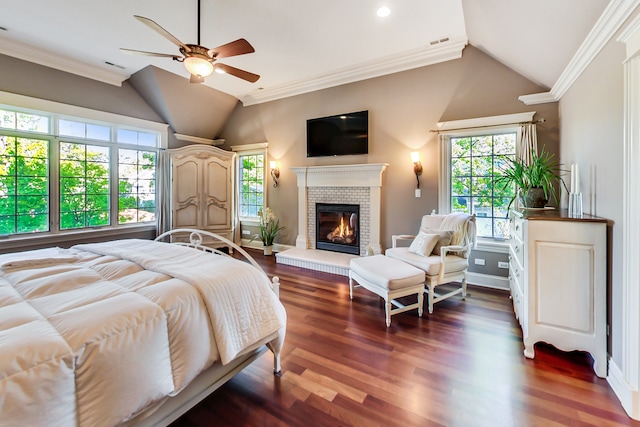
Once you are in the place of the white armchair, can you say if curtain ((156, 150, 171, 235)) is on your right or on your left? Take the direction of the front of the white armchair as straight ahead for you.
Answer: on your right

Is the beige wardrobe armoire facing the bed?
yes

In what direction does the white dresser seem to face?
to the viewer's left

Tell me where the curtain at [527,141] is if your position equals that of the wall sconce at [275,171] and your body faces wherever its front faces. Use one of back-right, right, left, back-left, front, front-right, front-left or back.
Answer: left

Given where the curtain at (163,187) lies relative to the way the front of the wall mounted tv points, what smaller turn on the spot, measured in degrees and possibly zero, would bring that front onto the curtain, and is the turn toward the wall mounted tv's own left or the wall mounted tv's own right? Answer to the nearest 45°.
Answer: approximately 45° to the wall mounted tv's own right

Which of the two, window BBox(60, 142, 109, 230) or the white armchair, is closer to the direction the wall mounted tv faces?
the window

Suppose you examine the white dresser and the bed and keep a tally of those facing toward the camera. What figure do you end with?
0

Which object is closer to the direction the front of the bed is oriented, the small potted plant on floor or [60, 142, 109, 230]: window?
the small potted plant on floor

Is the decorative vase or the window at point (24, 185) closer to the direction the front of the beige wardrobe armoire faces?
the decorative vase

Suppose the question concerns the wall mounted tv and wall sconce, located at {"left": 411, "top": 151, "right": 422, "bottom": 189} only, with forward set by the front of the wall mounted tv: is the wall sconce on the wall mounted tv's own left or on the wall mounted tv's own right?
on the wall mounted tv's own left

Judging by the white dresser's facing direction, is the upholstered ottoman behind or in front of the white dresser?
in front

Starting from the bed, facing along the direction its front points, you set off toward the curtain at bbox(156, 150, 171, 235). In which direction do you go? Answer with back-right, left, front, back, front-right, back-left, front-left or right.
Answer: front-left

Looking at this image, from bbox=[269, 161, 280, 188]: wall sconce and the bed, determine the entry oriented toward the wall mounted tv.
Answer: the bed

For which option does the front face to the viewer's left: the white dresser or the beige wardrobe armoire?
the white dresser
